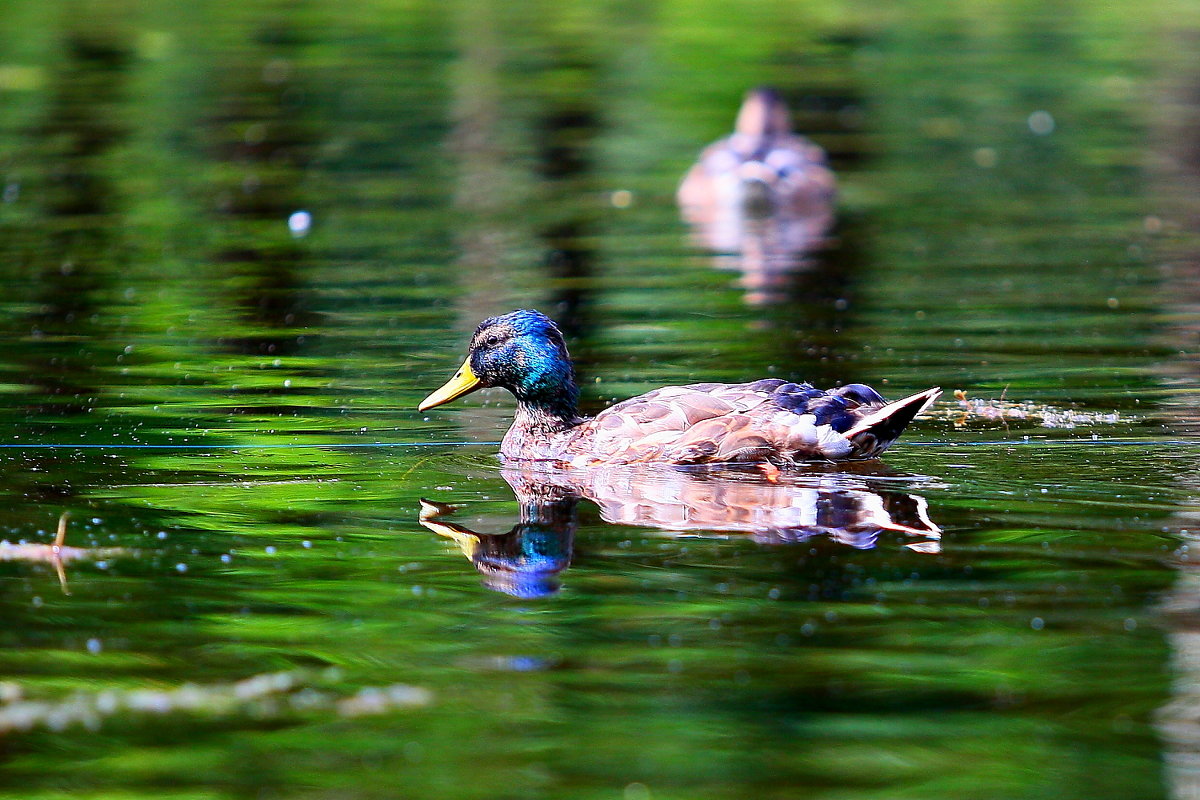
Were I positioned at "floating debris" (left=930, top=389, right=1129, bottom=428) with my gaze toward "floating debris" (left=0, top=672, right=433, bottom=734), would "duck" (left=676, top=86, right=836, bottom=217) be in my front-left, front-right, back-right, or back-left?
back-right

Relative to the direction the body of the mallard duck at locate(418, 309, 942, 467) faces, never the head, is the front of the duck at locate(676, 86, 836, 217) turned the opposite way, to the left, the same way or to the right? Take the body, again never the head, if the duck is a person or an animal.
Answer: to the right

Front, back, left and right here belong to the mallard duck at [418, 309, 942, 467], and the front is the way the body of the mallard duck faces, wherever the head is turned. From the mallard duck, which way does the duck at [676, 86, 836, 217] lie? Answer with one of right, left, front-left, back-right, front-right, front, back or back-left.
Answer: right

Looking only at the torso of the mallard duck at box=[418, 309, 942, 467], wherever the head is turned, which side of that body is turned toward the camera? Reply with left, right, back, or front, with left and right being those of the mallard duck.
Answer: left

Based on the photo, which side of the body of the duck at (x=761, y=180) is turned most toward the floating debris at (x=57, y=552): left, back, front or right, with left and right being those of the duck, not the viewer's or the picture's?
back

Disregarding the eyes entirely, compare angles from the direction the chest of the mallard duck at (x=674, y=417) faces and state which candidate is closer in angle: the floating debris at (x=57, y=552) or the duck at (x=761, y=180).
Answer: the floating debris

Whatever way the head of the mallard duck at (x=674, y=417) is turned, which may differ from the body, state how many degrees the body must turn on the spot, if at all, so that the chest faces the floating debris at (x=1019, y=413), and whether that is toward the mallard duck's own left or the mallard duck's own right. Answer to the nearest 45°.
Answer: approximately 135° to the mallard duck's own right

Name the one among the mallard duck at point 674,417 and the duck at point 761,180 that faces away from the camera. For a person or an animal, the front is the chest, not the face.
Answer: the duck

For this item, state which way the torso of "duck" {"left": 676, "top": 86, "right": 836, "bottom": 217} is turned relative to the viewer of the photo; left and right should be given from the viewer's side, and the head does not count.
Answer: facing away from the viewer

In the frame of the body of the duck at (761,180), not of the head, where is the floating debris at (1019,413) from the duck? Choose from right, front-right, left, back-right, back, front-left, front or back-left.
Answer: back

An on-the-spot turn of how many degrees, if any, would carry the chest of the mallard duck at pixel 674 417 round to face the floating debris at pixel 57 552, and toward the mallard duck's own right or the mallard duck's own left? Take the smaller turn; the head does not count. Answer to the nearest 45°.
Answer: approximately 45° to the mallard duck's own left

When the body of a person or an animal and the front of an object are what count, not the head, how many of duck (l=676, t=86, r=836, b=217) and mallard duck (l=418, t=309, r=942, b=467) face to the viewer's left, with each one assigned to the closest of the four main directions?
1

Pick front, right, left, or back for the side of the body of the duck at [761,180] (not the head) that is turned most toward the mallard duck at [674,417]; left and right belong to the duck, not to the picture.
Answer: back
